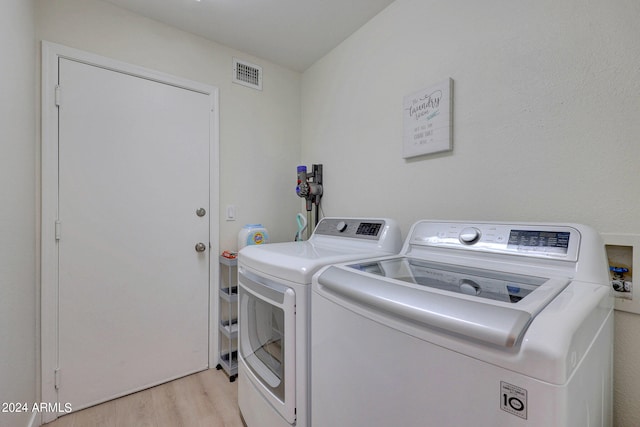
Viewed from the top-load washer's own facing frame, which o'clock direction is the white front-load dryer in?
The white front-load dryer is roughly at 2 o'clock from the top-load washer.

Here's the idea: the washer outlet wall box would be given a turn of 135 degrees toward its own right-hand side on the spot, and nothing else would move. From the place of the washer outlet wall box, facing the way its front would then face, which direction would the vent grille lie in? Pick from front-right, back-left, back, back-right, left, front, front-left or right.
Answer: front-left

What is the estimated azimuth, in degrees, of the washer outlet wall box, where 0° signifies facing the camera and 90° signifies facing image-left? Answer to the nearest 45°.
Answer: approximately 0°

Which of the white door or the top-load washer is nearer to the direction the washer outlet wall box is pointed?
the top-load washer

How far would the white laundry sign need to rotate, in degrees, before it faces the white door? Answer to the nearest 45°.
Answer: approximately 45° to its right

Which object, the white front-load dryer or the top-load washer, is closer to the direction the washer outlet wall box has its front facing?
the top-load washer
